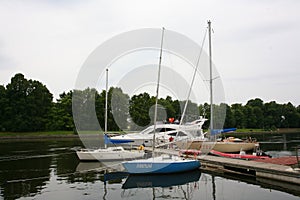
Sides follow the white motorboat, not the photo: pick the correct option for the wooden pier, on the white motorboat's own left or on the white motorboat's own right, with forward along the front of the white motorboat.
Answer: on the white motorboat's own left

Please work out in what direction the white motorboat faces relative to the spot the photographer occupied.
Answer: facing to the left of the viewer

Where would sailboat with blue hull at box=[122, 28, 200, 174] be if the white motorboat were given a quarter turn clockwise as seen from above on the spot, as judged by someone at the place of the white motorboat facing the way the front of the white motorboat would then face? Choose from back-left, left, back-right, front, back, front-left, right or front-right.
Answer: back

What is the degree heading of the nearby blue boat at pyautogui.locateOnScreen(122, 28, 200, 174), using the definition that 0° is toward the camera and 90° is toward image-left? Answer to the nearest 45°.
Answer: approximately 90°

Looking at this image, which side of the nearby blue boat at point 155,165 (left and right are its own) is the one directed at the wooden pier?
back
